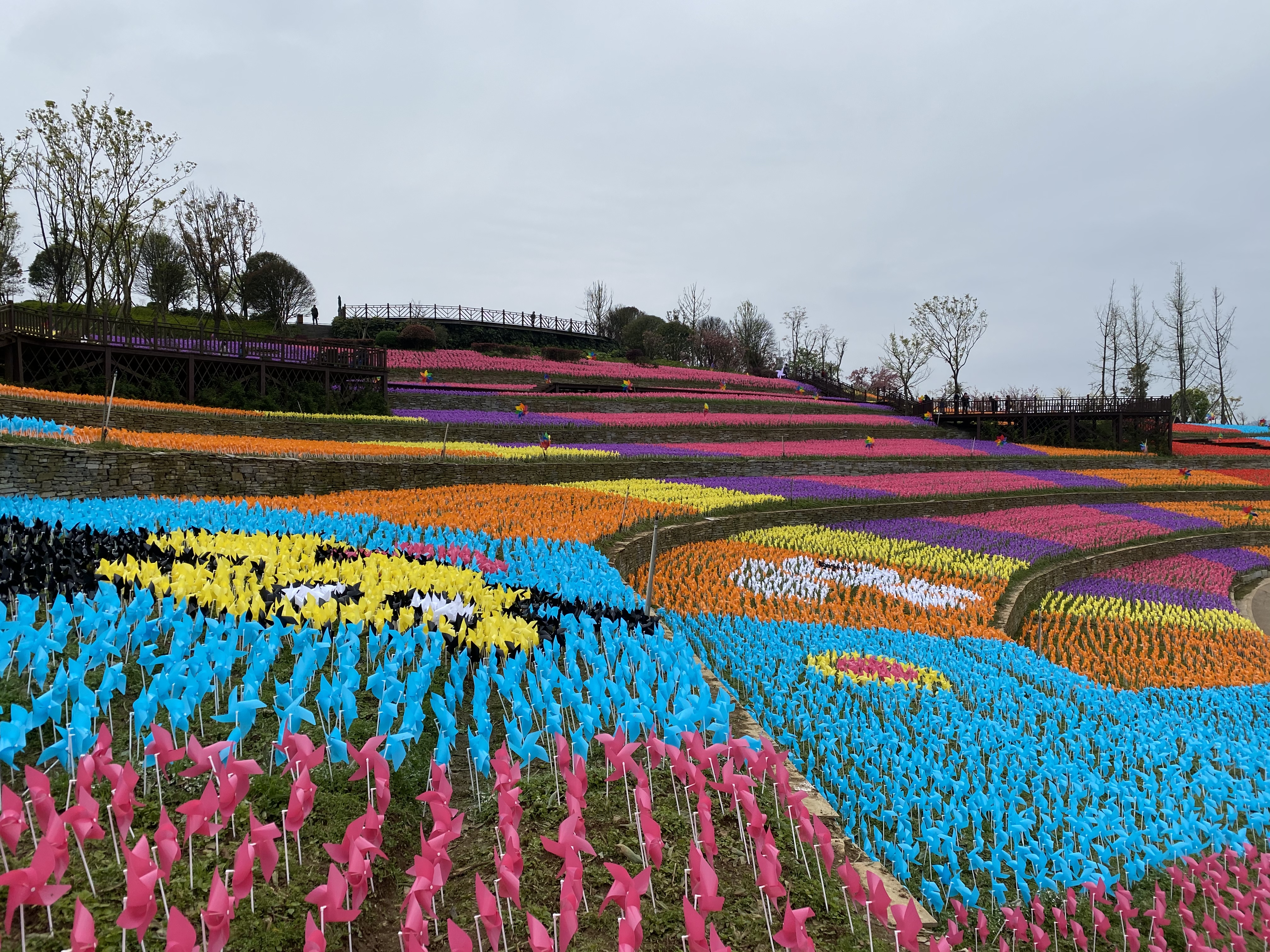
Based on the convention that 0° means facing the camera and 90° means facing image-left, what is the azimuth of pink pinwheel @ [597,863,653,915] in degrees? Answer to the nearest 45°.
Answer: approximately 0°
